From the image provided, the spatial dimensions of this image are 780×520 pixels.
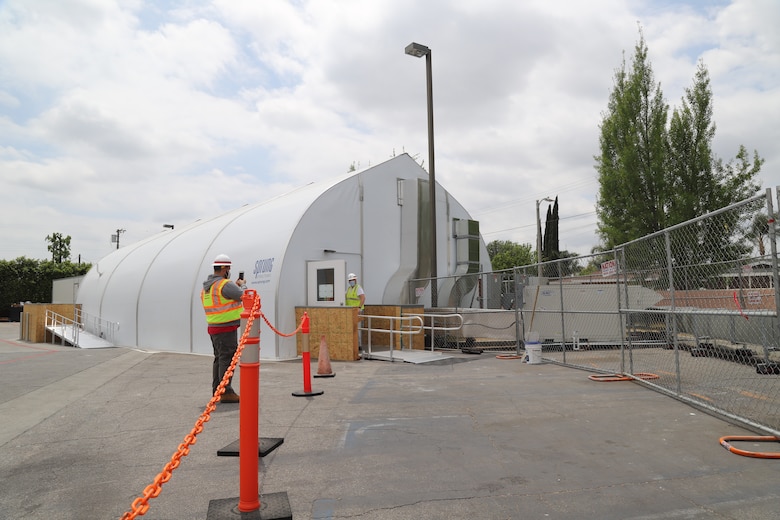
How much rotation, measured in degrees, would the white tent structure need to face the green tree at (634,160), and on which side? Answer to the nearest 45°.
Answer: approximately 45° to its left

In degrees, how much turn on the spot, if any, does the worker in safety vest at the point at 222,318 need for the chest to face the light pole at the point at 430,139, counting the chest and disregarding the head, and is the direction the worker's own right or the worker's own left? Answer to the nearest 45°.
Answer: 0° — they already face it

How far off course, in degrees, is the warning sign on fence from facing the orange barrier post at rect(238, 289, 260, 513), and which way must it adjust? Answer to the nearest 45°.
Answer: approximately 45° to its left

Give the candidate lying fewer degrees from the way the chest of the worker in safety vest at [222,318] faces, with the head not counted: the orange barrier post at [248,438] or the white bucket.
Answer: the white bucket

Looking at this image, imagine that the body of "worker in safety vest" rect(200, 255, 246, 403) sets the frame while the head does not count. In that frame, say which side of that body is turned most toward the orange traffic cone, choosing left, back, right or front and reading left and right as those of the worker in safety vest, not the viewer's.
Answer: front

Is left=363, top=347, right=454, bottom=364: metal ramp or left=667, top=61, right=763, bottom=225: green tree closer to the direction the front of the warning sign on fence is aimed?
the metal ramp

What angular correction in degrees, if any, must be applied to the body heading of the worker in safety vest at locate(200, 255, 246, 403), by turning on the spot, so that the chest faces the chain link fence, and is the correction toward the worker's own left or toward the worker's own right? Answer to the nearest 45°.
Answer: approximately 45° to the worker's own right

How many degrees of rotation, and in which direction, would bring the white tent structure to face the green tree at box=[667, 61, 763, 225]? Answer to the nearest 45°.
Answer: approximately 45° to its left

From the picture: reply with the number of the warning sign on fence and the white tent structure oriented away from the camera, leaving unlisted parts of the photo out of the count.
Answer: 0

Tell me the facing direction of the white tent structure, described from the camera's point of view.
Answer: facing the viewer and to the right of the viewer

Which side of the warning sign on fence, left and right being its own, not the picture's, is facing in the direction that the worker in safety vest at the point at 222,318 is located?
front

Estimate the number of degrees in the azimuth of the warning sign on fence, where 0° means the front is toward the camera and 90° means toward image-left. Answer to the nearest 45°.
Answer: approximately 45°

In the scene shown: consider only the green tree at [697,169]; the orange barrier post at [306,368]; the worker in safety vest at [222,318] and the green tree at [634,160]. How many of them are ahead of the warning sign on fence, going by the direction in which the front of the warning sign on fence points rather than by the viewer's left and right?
2

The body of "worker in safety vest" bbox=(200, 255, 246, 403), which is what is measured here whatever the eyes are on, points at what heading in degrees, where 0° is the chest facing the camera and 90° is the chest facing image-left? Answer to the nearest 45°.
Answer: approximately 225°

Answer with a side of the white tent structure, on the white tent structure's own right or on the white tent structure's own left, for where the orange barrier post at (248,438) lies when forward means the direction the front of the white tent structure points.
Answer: on the white tent structure's own right
